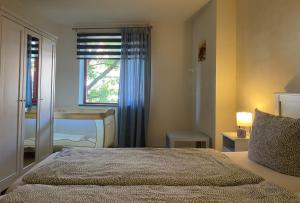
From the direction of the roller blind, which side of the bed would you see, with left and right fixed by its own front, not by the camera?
right

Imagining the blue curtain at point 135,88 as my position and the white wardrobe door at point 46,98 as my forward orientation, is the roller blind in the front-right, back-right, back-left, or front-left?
front-right

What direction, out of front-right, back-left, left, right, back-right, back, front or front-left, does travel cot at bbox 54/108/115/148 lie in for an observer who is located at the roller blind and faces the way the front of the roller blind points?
front

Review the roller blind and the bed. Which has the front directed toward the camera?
the roller blind

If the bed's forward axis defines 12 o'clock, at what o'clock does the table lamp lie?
The table lamp is roughly at 4 o'clock from the bed.

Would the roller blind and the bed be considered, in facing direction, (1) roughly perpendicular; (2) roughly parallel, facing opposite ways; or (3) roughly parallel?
roughly perpendicular

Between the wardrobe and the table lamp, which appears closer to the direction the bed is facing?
the wardrobe

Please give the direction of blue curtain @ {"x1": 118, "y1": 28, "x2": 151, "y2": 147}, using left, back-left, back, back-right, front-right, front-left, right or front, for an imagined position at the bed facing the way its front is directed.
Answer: right

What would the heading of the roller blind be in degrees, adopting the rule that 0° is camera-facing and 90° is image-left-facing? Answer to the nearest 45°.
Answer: approximately 0°

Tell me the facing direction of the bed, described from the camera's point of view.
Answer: facing to the left of the viewer
